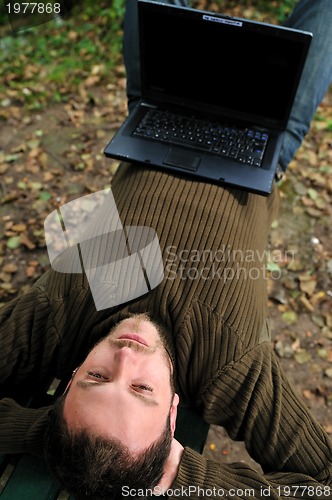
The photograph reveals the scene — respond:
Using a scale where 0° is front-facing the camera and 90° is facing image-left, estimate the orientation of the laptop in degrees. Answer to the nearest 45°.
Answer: approximately 0°
